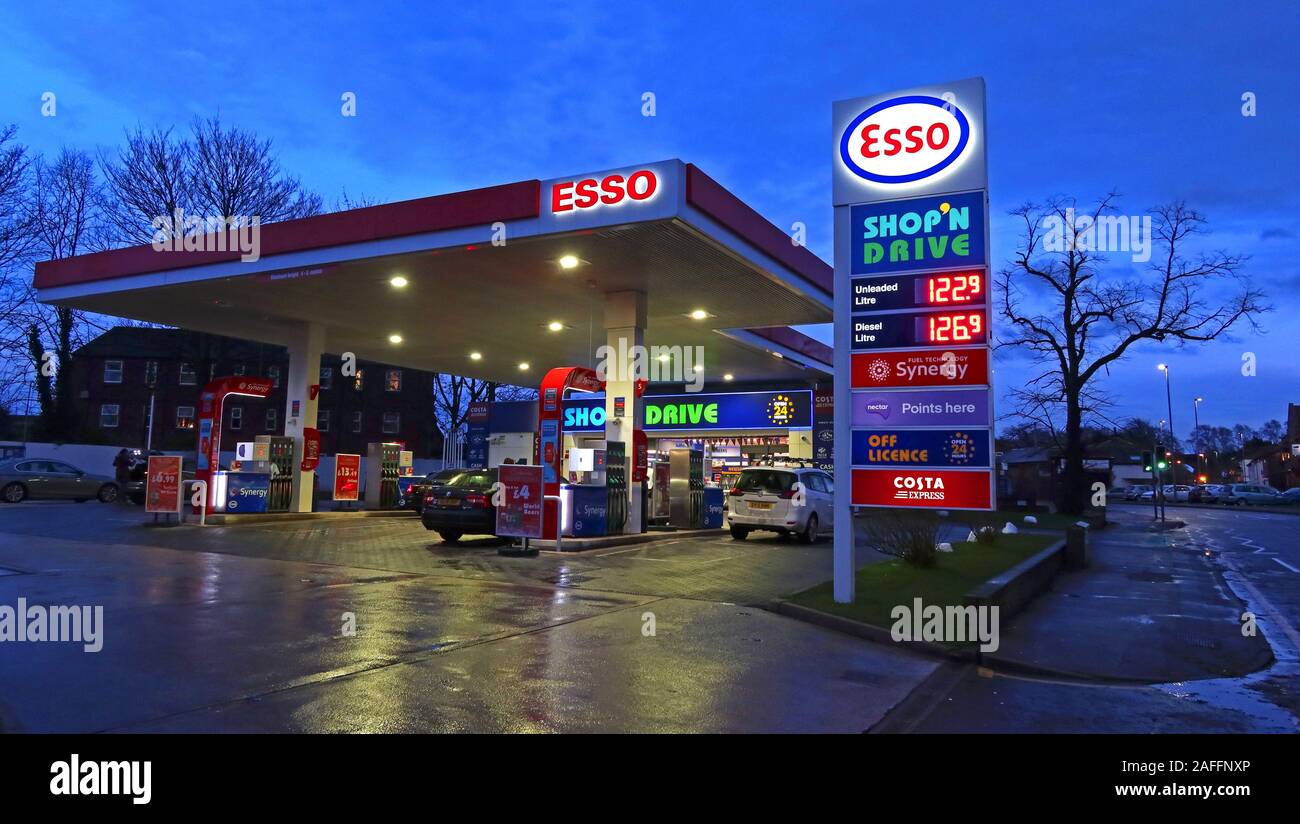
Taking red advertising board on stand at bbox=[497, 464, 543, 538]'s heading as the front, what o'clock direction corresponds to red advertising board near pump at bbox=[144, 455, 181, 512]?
red advertising board near pump at bbox=[144, 455, 181, 512] is roughly at 4 o'clock from red advertising board on stand at bbox=[497, 464, 543, 538].

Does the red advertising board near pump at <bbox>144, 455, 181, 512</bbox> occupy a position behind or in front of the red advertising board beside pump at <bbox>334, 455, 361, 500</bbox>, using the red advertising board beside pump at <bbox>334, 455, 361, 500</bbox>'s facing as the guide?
in front

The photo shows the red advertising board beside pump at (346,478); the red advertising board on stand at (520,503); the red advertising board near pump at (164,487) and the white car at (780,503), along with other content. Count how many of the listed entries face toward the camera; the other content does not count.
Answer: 3

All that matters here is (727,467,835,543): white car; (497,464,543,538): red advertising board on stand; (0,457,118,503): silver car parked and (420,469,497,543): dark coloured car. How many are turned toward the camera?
1

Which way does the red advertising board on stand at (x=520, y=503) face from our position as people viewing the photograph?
facing the viewer

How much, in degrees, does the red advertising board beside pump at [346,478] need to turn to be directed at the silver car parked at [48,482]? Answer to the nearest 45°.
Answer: approximately 135° to its right

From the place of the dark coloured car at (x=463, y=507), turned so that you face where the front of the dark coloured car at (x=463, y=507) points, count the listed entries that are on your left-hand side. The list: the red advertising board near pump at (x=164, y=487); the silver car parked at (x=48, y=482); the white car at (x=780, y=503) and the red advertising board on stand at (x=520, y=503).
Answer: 2

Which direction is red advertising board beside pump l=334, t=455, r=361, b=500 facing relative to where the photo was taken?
toward the camera
